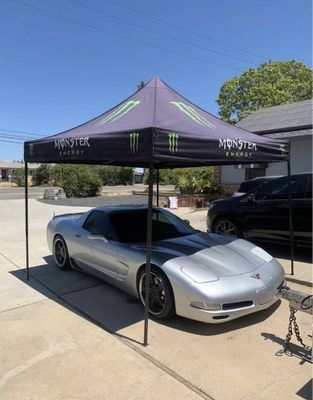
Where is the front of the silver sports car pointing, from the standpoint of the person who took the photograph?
facing the viewer and to the right of the viewer

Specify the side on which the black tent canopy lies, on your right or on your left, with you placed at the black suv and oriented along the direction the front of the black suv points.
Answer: on your left

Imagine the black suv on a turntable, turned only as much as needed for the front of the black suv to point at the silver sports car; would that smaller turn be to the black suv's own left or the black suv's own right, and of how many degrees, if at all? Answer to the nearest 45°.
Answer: approximately 90° to the black suv's own left

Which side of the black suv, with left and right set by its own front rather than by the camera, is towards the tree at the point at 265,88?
right

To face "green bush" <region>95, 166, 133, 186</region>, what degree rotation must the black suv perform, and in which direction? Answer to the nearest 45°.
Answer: approximately 45° to its right

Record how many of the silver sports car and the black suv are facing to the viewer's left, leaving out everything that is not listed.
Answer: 1

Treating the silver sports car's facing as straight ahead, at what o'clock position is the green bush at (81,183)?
The green bush is roughly at 7 o'clock from the silver sports car.

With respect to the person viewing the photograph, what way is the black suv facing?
facing to the left of the viewer

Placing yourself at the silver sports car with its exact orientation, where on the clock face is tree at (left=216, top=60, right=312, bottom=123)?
The tree is roughly at 8 o'clock from the silver sports car.
